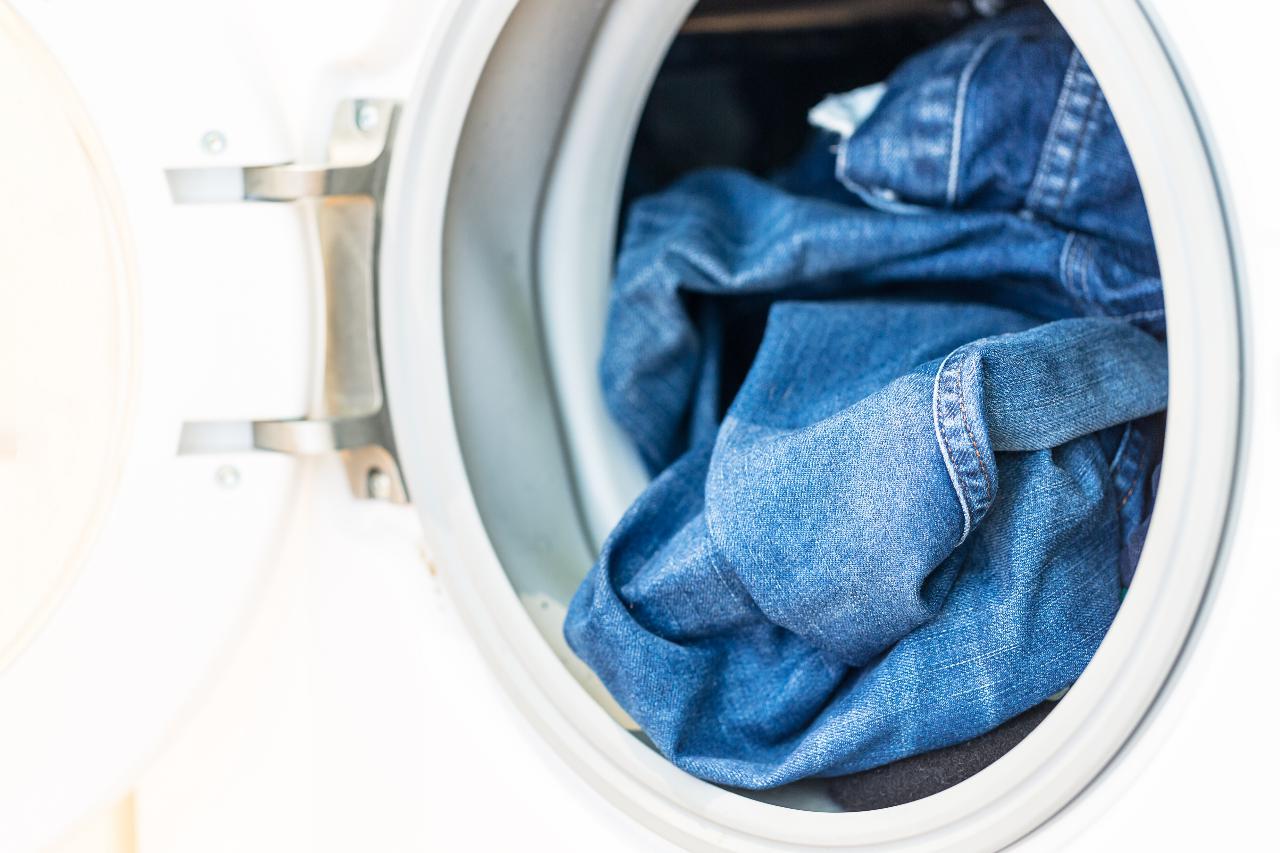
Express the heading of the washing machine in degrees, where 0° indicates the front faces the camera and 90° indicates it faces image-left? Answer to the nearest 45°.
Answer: approximately 45°
